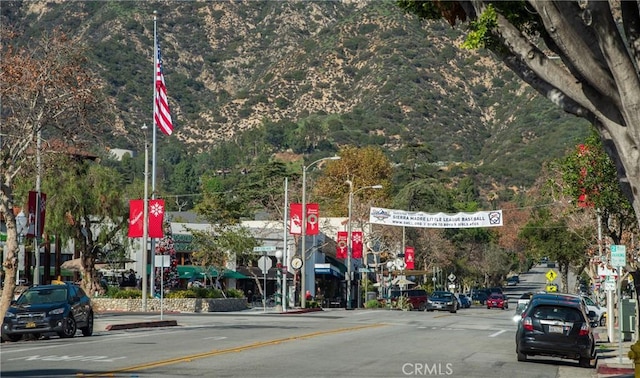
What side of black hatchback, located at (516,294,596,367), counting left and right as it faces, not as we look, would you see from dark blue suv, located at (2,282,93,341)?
left

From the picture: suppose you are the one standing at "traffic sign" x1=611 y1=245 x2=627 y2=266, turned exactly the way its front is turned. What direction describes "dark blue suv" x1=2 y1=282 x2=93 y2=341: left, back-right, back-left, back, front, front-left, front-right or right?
right

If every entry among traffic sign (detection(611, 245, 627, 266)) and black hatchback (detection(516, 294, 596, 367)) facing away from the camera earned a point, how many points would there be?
1

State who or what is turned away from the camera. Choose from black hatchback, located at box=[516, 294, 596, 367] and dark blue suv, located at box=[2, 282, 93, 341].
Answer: black hatchback, located at box=[516, 294, 596, 367]

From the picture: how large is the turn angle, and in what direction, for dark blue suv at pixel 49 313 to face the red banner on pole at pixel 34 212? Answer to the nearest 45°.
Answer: approximately 135° to its right

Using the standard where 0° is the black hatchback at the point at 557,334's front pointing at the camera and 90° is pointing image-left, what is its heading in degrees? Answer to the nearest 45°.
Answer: approximately 180°

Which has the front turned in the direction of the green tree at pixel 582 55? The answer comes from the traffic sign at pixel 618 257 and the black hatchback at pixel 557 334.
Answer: the traffic sign

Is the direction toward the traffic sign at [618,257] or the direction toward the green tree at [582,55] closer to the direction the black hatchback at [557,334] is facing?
the traffic sign

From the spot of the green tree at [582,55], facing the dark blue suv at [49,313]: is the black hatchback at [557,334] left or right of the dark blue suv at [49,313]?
right

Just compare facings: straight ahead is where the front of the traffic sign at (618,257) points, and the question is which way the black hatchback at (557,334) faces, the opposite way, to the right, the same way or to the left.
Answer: the opposite way
